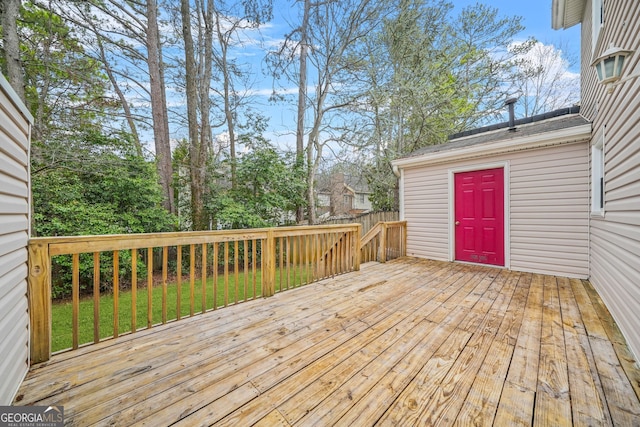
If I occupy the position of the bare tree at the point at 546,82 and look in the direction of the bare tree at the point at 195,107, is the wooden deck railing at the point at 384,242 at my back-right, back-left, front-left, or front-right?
front-left

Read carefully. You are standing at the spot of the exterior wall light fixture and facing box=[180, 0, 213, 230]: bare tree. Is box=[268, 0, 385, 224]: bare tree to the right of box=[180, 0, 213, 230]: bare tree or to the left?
right

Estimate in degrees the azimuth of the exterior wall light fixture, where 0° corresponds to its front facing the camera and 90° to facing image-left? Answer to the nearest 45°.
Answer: approximately 90°

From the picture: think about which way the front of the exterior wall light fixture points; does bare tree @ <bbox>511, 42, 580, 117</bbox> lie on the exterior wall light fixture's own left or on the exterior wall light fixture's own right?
on the exterior wall light fixture's own right

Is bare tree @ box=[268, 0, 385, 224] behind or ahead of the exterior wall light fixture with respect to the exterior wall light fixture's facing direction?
ahead

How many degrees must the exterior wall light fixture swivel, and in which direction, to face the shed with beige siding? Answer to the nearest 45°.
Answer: approximately 45° to its right

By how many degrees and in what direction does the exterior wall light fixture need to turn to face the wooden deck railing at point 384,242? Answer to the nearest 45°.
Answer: approximately 45° to its right

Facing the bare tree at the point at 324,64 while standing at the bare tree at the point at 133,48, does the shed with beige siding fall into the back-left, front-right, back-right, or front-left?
front-right

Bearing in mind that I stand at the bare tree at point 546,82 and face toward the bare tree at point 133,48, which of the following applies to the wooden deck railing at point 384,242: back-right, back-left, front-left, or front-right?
front-left

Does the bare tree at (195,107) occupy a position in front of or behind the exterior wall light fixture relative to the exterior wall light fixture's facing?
in front
